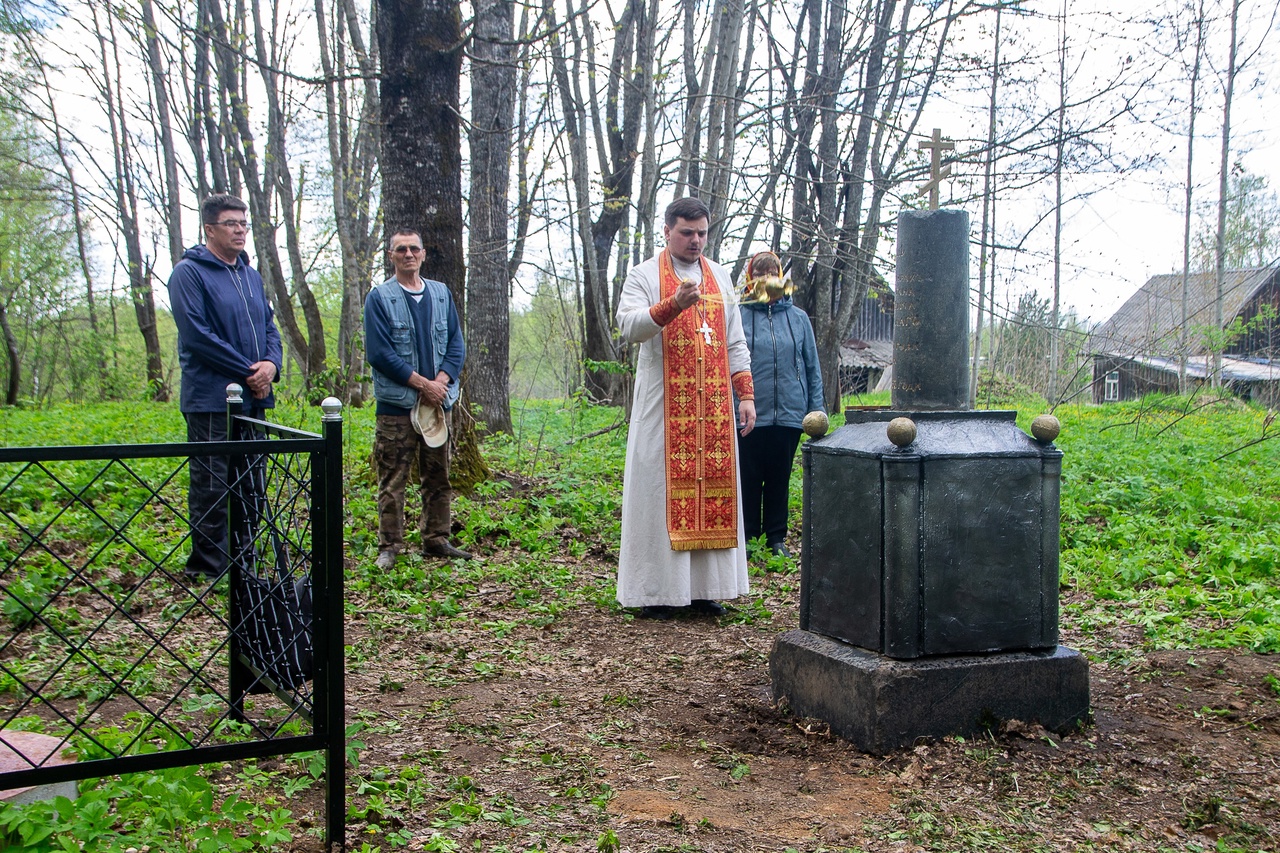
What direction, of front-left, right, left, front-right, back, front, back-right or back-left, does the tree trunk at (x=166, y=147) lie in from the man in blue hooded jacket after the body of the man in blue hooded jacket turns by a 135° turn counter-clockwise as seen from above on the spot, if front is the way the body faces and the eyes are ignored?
front

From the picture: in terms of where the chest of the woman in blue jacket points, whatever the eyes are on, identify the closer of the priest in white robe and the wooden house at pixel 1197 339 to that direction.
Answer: the priest in white robe

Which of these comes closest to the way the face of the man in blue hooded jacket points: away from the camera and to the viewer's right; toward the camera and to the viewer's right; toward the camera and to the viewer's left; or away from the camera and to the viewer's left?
toward the camera and to the viewer's right

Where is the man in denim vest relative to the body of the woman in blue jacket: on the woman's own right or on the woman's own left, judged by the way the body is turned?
on the woman's own right

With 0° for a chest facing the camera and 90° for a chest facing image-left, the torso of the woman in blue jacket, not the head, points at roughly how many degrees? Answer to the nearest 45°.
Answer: approximately 0°

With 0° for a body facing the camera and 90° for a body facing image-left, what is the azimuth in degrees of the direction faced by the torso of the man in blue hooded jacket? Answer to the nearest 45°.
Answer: approximately 315°

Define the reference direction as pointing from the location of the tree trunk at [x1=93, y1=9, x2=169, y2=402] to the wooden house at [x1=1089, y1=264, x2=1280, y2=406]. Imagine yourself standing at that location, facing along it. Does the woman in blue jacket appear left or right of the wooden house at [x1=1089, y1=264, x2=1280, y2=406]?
right

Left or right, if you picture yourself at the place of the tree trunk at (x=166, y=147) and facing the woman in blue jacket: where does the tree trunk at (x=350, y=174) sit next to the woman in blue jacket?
left

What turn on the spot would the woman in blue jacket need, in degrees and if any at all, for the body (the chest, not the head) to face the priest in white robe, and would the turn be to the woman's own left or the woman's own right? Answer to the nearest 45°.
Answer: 0° — they already face them

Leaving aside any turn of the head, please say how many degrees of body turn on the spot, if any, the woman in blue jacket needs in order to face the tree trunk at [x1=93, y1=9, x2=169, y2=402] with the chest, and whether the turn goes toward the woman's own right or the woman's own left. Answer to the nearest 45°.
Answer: approximately 135° to the woman's own right
